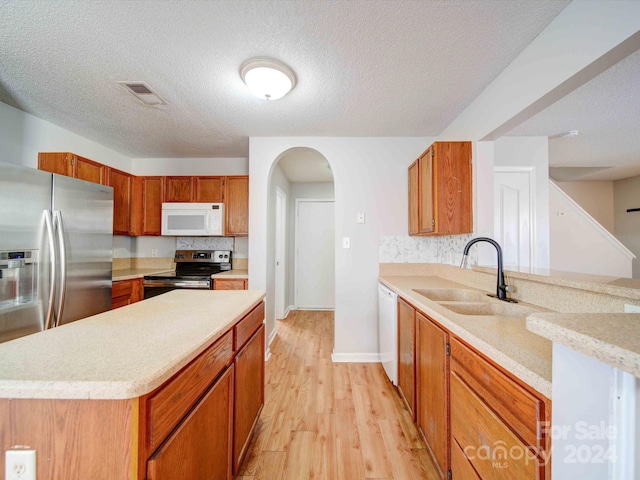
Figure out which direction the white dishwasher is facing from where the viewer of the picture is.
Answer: facing to the left of the viewer

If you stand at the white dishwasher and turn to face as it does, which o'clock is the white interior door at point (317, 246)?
The white interior door is roughly at 2 o'clock from the white dishwasher.

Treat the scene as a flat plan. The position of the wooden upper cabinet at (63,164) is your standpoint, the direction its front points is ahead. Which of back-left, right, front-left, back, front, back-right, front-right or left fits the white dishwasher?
front

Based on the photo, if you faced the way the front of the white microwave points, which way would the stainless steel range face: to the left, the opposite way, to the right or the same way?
the same way

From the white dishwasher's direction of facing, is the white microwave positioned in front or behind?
in front

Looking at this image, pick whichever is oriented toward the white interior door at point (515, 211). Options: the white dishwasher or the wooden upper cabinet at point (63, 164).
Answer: the wooden upper cabinet

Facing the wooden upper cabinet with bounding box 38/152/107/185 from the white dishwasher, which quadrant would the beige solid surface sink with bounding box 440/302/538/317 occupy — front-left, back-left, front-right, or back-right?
back-left

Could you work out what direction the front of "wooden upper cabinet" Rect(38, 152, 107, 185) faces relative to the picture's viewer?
facing the viewer and to the right of the viewer

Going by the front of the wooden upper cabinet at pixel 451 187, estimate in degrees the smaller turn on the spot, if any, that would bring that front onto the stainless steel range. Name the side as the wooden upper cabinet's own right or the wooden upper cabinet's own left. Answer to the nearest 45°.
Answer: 0° — it already faces it

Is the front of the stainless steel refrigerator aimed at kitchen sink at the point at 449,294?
yes

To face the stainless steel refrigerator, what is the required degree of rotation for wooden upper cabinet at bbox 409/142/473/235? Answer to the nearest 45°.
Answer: approximately 45° to its left

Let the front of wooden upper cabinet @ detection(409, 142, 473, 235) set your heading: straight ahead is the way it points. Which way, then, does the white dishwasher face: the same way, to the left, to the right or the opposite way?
the same way

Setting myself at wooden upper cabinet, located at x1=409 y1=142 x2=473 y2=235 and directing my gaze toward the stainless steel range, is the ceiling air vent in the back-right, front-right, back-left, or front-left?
front-left

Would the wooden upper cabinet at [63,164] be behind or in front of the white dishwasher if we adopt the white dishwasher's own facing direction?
in front

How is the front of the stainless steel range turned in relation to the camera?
facing the viewer

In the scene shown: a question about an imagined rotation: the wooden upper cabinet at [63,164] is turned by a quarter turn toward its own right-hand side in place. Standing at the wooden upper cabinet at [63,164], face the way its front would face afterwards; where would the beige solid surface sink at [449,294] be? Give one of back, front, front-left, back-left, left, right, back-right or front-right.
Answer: left

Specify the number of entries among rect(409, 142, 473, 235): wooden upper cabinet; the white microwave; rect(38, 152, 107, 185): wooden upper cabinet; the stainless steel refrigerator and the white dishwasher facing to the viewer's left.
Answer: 2

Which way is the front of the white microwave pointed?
toward the camera

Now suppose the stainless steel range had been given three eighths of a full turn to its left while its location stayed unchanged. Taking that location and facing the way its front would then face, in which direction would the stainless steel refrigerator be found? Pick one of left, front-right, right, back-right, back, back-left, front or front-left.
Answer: back

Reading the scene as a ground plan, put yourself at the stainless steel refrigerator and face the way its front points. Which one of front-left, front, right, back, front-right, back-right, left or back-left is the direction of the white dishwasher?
front

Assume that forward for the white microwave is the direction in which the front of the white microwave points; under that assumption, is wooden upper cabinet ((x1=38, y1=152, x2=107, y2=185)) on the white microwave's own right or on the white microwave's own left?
on the white microwave's own right

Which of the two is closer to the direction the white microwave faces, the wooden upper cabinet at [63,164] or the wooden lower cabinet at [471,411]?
the wooden lower cabinet
